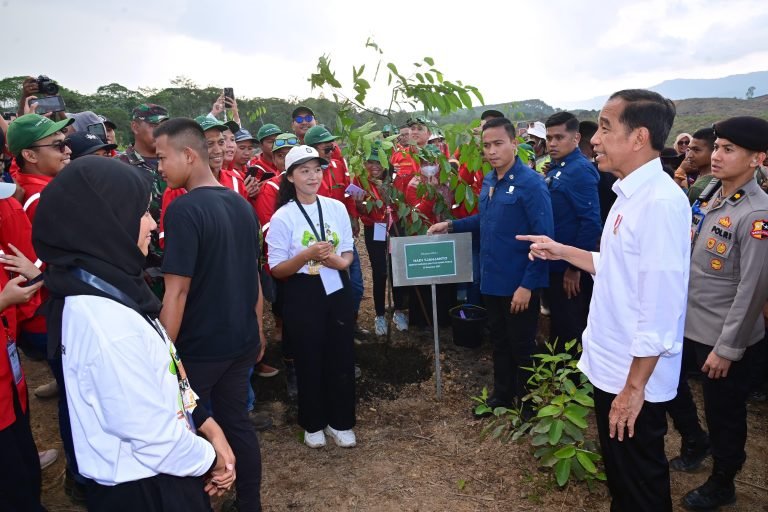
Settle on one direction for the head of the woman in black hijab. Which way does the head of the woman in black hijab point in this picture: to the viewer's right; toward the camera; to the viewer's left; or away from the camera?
to the viewer's right

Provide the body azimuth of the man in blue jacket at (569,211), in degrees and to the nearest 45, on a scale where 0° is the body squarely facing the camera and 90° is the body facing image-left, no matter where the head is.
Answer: approximately 45°

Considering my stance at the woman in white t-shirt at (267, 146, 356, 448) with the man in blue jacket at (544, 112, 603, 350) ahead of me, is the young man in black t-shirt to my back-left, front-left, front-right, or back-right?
back-right

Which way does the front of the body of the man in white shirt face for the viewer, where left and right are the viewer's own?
facing to the left of the viewer

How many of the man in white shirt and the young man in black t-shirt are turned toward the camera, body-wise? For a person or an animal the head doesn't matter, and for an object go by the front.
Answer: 0

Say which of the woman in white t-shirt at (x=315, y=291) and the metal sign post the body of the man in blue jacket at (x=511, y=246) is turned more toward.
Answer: the woman in white t-shirt

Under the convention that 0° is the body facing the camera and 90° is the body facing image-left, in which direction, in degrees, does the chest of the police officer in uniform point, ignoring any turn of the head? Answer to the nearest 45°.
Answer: approximately 45°
